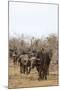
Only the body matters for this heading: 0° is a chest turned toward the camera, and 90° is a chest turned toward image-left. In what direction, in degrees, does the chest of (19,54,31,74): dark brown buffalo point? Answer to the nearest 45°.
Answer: approximately 0°

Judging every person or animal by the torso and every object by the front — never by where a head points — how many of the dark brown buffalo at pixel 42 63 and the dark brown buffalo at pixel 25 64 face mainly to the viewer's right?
0

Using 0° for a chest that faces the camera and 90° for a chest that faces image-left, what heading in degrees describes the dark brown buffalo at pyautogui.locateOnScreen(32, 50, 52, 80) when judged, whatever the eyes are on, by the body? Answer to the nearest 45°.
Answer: approximately 45°
